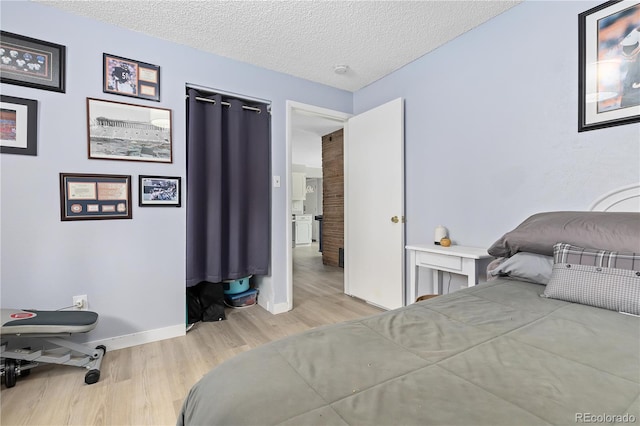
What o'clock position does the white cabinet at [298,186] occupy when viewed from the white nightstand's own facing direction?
The white cabinet is roughly at 3 o'clock from the white nightstand.

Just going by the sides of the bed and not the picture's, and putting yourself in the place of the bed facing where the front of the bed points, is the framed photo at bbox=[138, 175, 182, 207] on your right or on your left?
on your right

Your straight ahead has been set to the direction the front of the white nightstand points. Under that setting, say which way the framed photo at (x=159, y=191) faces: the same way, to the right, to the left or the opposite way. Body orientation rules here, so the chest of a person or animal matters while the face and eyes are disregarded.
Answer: to the left

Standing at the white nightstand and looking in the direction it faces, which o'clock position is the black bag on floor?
The black bag on floor is roughly at 1 o'clock from the white nightstand.

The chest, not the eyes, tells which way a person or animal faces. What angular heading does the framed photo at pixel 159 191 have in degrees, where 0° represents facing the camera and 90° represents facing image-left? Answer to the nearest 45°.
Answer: approximately 0°

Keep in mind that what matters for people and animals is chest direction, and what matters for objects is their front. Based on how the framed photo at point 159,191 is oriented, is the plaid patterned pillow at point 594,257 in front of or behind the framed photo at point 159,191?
in front

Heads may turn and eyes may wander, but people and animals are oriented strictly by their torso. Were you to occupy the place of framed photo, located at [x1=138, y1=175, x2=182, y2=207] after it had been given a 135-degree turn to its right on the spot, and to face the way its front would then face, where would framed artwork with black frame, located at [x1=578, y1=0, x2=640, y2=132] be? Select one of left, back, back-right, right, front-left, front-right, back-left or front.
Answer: back

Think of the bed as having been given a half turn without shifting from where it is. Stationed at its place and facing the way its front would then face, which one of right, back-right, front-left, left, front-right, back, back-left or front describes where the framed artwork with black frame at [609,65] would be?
front

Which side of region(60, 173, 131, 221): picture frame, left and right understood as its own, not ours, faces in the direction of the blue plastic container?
left

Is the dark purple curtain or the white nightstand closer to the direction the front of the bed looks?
the dark purple curtain

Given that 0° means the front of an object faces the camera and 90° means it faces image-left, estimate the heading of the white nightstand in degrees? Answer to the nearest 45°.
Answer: approximately 45°
